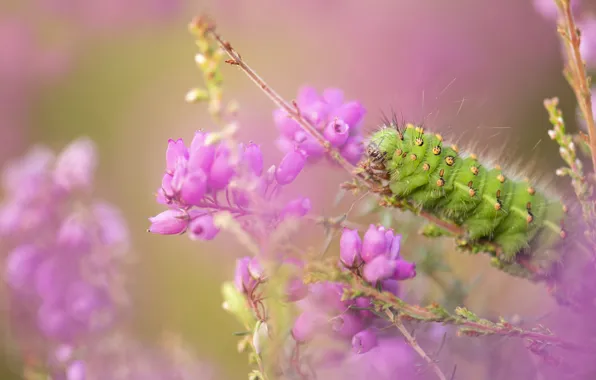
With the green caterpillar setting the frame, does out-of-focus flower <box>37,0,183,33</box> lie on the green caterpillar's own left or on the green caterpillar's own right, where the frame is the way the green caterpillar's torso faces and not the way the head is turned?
on the green caterpillar's own right

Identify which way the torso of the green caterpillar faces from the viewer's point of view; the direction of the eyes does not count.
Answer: to the viewer's left
